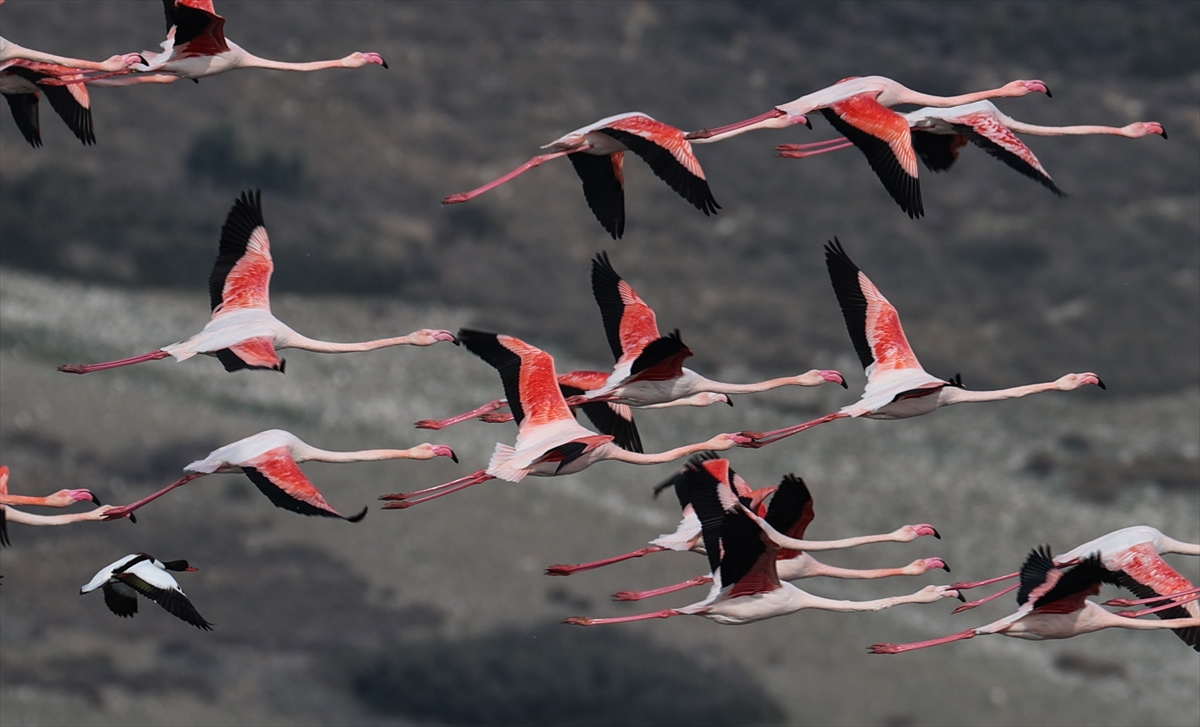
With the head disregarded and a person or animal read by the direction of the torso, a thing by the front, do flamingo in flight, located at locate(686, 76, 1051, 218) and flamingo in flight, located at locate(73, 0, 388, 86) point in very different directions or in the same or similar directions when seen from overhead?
same or similar directions

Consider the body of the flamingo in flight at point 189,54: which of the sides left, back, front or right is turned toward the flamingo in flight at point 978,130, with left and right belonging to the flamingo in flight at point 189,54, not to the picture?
front

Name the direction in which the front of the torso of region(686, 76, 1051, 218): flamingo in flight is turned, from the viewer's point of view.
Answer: to the viewer's right

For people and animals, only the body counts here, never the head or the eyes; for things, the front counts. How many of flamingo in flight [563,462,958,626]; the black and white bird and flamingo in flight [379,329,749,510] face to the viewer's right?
3

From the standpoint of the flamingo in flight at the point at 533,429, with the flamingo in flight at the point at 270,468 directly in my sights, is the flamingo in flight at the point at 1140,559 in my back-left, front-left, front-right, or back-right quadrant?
back-left

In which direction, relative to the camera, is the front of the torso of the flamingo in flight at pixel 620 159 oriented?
to the viewer's right

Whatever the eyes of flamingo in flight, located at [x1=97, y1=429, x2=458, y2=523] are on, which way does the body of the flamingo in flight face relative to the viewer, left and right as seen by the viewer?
facing to the right of the viewer

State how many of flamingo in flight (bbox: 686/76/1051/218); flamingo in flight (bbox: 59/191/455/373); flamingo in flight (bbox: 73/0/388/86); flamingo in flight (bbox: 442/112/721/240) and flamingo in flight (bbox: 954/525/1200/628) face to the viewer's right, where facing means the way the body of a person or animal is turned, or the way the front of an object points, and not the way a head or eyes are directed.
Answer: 5

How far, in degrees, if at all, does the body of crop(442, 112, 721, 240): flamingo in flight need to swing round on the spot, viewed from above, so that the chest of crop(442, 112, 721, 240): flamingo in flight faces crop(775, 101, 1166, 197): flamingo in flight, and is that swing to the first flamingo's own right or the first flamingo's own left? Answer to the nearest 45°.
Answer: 0° — it already faces it

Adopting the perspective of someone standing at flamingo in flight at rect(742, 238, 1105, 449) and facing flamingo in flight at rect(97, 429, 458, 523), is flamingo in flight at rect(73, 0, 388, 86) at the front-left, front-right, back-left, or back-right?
front-right

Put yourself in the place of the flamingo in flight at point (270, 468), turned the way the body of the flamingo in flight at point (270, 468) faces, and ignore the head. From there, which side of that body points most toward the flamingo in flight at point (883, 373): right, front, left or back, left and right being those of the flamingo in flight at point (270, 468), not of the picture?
front

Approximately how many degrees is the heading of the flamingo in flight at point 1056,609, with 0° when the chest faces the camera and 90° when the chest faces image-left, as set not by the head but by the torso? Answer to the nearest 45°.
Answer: approximately 270°

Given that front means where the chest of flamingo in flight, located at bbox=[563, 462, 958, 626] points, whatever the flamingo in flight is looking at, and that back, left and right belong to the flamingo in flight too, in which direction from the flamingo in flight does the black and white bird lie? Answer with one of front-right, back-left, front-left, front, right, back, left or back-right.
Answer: back

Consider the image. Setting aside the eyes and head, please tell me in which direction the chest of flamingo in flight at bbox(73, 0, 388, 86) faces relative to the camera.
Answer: to the viewer's right

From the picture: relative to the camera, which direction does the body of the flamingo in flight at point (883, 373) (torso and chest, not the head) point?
to the viewer's right

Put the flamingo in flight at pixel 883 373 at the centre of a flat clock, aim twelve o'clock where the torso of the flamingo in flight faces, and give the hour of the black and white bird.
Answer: The black and white bird is roughly at 5 o'clock from the flamingo in flight.

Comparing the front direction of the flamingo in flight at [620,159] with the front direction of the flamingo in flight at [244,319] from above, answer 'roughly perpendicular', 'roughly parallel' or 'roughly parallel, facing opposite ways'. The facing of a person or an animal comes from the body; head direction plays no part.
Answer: roughly parallel

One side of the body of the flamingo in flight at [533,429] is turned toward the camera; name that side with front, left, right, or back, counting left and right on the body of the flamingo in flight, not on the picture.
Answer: right
